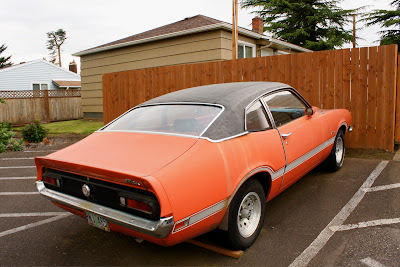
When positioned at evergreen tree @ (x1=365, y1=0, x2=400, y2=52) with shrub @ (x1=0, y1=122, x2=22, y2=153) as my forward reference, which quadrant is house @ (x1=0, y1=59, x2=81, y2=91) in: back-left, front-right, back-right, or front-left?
front-right

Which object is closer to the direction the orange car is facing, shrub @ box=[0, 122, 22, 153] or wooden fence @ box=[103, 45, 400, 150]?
the wooden fence

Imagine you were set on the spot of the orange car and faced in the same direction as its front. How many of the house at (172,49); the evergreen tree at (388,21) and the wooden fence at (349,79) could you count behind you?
0

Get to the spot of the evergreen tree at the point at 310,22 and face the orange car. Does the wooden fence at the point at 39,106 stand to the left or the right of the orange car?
right

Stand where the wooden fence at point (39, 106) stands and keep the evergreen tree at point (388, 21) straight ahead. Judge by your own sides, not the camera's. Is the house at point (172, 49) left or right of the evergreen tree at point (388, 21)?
right

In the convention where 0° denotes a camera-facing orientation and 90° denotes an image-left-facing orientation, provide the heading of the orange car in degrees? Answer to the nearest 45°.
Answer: approximately 225°

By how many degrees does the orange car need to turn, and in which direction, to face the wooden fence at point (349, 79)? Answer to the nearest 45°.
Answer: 0° — it already faces it

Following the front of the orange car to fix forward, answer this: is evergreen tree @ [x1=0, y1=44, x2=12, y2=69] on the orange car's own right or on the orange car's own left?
on the orange car's own left

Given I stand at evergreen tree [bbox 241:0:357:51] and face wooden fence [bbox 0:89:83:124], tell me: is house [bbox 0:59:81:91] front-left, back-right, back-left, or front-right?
front-right

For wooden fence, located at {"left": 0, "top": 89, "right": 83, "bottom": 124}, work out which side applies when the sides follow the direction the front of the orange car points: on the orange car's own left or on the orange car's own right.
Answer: on the orange car's own left

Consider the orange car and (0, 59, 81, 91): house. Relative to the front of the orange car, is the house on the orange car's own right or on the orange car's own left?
on the orange car's own left

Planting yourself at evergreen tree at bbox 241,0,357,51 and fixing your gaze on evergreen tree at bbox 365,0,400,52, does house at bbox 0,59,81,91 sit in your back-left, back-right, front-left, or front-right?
back-right

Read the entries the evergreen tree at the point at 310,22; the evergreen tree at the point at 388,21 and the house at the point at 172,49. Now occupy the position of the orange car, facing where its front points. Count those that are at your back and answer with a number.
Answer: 0

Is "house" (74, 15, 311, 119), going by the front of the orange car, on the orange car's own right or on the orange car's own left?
on the orange car's own left

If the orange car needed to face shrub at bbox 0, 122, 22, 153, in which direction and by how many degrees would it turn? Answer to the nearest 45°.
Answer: approximately 90° to its left

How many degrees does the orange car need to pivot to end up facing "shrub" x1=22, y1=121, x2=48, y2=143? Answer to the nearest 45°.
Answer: approximately 90° to its left
